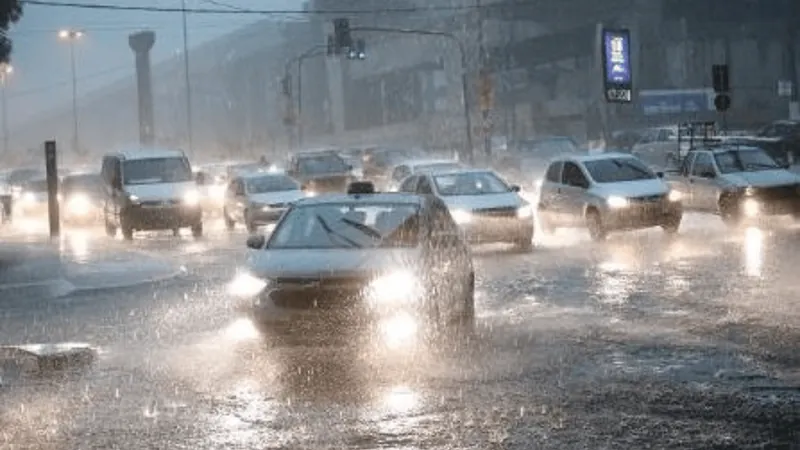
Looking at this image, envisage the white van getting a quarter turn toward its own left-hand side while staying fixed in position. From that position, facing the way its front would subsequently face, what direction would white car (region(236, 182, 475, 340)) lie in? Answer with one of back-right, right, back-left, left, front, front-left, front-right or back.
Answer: right

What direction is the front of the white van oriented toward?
toward the camera

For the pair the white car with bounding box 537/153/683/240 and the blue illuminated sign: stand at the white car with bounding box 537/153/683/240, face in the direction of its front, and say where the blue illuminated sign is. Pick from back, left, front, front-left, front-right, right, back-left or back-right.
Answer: back-left

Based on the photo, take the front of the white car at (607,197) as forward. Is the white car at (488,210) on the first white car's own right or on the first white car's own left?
on the first white car's own right

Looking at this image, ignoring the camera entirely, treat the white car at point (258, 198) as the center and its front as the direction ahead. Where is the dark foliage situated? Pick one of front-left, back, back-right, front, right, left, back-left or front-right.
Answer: right

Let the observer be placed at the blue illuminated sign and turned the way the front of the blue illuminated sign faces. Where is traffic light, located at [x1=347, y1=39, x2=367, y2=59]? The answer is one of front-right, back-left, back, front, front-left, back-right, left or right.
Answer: right

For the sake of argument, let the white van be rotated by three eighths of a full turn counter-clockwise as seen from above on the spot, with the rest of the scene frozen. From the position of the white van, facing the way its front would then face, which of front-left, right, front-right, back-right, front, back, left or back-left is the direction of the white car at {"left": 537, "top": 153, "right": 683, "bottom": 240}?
right

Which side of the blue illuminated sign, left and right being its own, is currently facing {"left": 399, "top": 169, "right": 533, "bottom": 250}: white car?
front

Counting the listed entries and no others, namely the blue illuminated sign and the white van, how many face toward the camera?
2

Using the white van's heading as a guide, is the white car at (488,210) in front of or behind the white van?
in front

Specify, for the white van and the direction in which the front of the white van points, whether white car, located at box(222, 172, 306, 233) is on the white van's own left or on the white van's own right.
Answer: on the white van's own left

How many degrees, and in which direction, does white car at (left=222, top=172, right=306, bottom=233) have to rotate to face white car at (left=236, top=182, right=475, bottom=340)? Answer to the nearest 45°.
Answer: approximately 45° to its right

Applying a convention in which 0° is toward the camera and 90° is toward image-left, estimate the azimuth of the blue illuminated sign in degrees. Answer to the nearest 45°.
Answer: approximately 0°

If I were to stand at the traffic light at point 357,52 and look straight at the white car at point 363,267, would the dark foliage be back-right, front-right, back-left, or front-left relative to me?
front-right

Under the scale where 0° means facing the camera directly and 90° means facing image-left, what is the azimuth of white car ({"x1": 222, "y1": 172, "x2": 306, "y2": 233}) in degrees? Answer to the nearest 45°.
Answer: approximately 315°

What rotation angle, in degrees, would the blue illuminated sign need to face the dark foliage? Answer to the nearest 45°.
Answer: approximately 45° to its right
